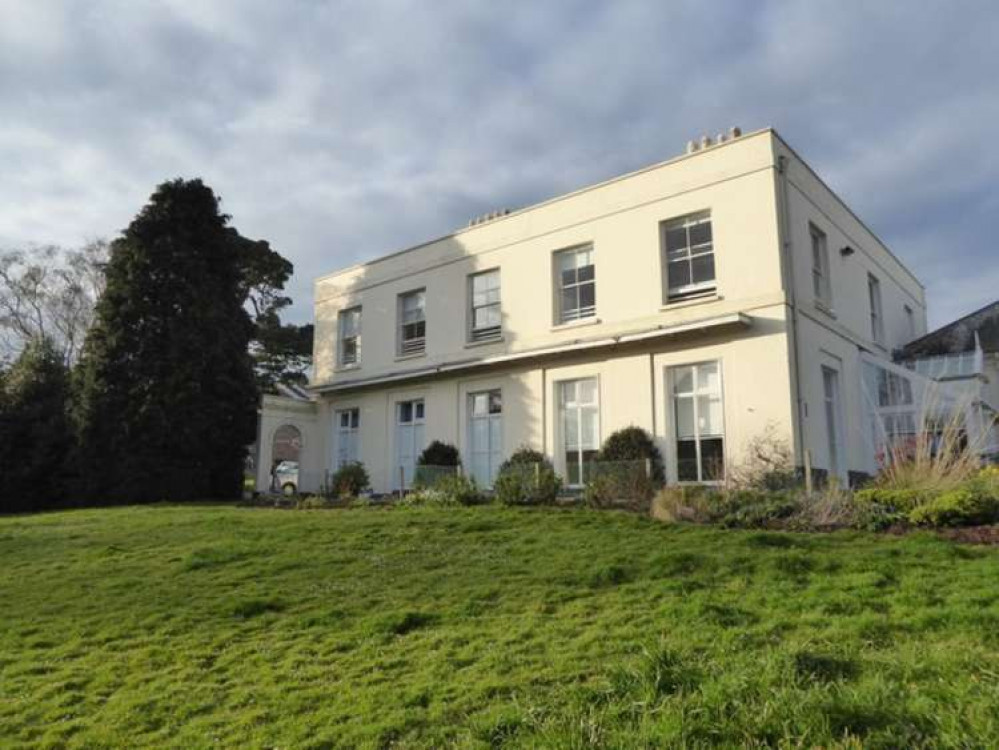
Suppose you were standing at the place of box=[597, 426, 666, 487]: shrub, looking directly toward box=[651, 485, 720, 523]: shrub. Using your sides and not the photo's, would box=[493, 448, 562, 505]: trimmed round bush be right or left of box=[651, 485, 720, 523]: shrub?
right

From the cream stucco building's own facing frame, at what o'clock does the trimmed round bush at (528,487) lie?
The trimmed round bush is roughly at 12 o'clock from the cream stucco building.

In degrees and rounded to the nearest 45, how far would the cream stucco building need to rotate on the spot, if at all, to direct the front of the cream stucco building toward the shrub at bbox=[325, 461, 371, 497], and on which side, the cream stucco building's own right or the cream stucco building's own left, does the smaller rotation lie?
approximately 45° to the cream stucco building's own right

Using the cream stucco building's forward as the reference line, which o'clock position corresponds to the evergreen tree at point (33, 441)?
The evergreen tree is roughly at 2 o'clock from the cream stucco building.

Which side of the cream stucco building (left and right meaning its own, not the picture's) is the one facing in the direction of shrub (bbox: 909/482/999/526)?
left

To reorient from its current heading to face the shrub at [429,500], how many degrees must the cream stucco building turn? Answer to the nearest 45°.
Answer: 0° — it already faces it

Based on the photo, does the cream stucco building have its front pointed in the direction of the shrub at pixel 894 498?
no

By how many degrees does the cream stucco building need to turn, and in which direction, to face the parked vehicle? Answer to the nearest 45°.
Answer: approximately 90° to its right

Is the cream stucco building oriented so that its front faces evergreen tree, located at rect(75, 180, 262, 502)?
no

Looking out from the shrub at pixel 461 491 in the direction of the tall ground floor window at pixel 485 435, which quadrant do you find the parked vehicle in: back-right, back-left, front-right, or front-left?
front-left

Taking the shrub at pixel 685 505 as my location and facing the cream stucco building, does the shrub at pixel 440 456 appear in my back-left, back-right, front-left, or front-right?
front-left

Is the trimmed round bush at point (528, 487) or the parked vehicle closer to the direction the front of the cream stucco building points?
the trimmed round bush

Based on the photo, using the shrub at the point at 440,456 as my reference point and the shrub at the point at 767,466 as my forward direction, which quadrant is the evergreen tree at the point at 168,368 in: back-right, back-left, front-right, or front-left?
back-right

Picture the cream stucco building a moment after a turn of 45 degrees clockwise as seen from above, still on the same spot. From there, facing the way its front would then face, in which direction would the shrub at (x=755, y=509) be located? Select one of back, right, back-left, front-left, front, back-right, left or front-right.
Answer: left

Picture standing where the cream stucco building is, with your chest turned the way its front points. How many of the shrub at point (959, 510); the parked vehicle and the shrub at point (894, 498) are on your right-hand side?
1
